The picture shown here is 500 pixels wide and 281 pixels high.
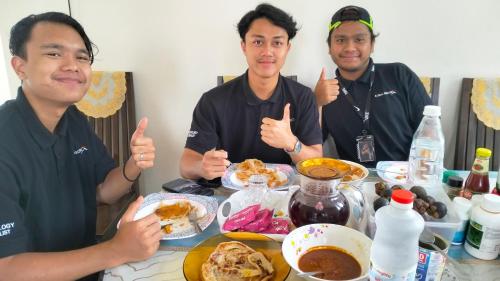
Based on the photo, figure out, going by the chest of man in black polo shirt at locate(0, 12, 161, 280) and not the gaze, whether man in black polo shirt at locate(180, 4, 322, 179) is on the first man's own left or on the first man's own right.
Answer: on the first man's own left

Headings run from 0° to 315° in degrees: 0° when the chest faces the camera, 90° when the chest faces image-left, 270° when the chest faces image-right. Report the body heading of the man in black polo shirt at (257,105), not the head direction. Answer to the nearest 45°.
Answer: approximately 0°

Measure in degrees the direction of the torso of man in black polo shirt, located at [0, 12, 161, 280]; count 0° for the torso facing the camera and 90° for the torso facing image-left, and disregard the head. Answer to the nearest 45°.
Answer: approximately 315°

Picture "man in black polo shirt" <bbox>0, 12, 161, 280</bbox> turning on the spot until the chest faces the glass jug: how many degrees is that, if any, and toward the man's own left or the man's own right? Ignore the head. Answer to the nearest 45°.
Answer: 0° — they already face it

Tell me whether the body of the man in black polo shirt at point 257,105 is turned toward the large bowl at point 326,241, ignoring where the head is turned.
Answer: yes

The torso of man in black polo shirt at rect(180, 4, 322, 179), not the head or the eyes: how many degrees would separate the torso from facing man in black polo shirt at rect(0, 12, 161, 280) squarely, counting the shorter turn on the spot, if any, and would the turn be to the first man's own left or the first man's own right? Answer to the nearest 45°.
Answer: approximately 45° to the first man's own right

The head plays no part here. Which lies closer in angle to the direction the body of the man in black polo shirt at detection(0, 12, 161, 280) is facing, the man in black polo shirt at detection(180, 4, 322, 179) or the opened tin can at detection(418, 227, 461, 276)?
the opened tin can

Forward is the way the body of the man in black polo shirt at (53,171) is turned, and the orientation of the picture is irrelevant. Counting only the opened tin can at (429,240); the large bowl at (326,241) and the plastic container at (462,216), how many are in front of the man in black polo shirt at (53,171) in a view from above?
3
